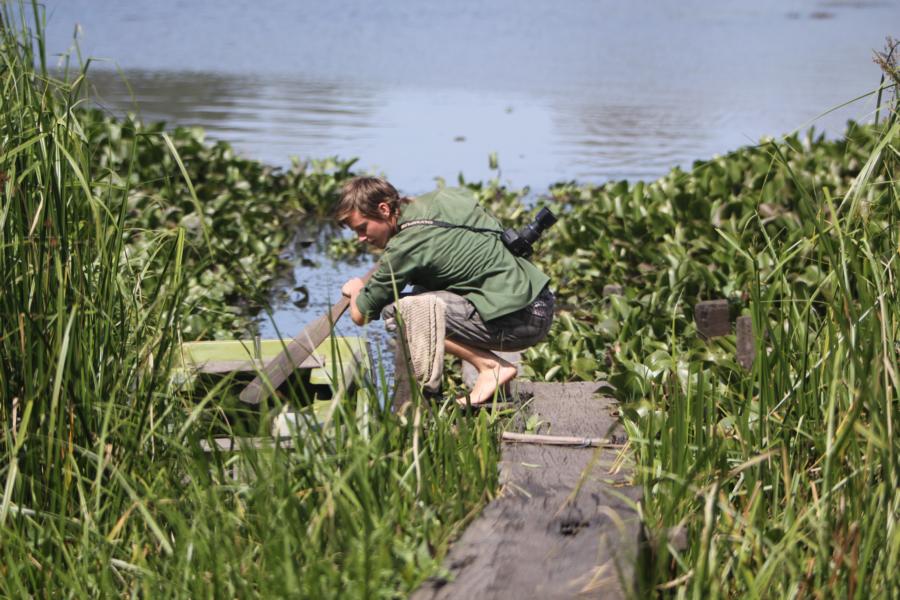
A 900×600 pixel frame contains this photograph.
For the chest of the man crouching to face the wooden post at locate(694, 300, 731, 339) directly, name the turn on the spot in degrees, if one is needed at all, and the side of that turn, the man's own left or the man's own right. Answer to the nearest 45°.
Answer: approximately 135° to the man's own right

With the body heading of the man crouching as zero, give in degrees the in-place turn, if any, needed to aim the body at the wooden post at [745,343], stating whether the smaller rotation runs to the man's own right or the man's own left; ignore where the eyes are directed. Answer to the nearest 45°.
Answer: approximately 180°

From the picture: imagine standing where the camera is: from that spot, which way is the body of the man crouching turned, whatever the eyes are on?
to the viewer's left
